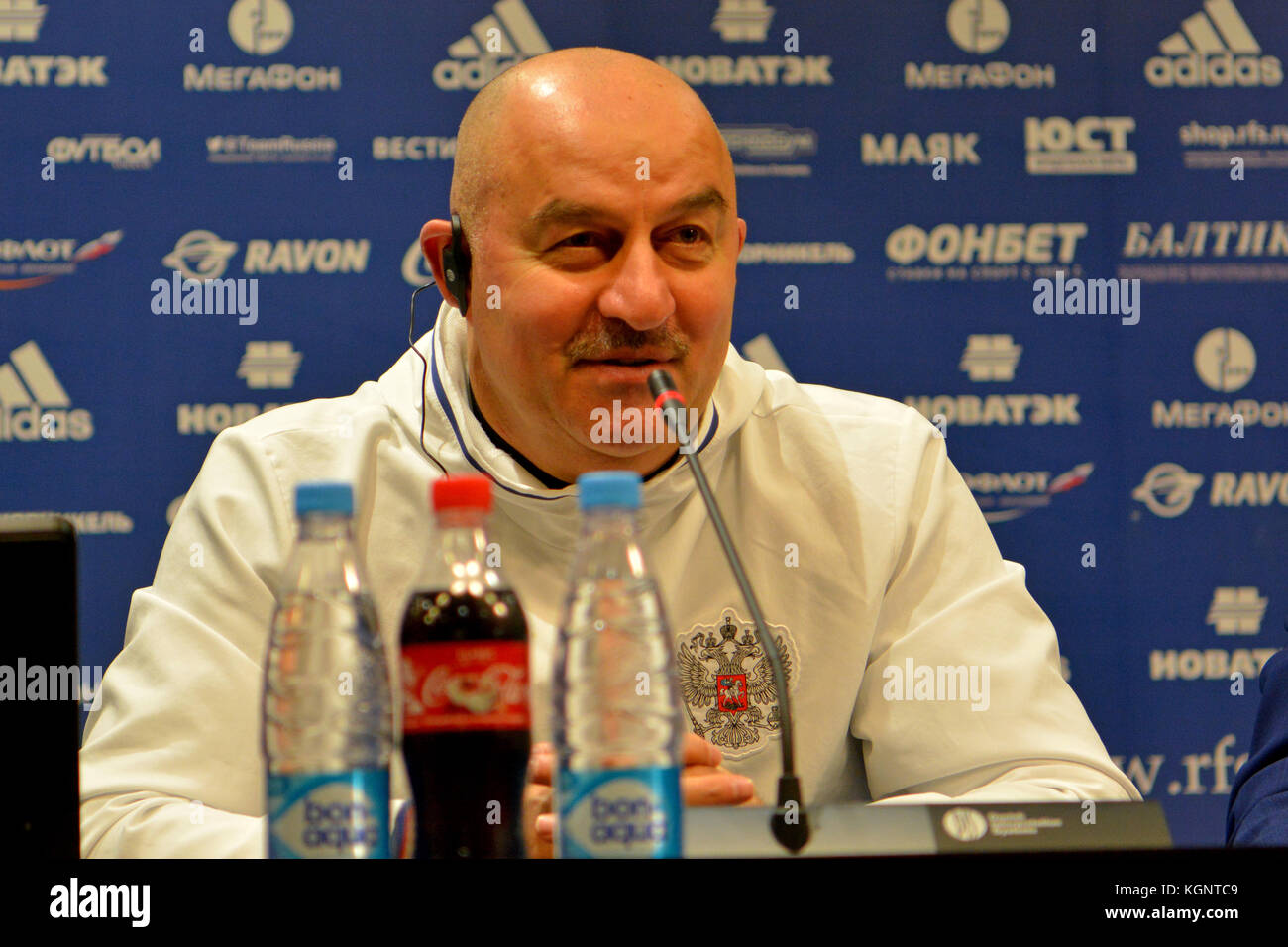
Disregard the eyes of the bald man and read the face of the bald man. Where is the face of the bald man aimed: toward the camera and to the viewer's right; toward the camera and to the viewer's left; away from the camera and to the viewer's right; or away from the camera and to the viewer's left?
toward the camera and to the viewer's right

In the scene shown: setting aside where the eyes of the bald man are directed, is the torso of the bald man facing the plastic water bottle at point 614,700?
yes

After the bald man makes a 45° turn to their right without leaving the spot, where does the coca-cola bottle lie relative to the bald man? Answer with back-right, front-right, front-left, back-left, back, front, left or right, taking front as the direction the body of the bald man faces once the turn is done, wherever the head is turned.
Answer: front-left

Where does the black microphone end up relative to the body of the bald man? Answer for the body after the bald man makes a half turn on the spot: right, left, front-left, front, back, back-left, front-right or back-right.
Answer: back

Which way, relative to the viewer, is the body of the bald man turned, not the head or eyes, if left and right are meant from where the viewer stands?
facing the viewer
